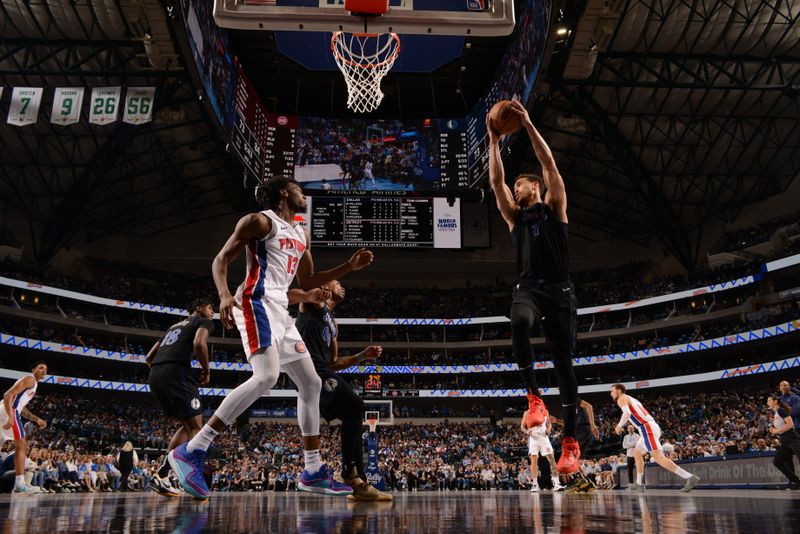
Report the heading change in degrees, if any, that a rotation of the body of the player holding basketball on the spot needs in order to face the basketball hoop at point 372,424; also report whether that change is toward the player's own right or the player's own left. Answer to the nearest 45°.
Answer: approximately 135° to the player's own right

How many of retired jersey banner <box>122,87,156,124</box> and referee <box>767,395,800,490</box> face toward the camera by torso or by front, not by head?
1

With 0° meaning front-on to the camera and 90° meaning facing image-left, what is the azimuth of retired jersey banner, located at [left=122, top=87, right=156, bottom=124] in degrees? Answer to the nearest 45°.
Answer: approximately 0°

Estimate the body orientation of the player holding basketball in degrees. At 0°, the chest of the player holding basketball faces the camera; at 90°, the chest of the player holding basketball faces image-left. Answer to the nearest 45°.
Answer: approximately 45°

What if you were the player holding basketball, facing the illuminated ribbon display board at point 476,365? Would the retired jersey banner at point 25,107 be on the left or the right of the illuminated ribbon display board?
left

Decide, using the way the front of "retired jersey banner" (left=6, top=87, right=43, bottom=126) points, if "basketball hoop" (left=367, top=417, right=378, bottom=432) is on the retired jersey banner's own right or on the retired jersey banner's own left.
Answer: on the retired jersey banner's own left

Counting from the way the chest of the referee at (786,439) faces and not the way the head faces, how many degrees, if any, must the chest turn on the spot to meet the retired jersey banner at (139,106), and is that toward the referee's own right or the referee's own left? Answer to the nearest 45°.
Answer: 0° — they already face it

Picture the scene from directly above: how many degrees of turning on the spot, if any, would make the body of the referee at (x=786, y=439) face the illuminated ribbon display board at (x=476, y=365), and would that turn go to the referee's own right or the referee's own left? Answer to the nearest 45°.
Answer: approximately 45° to the referee's own right
